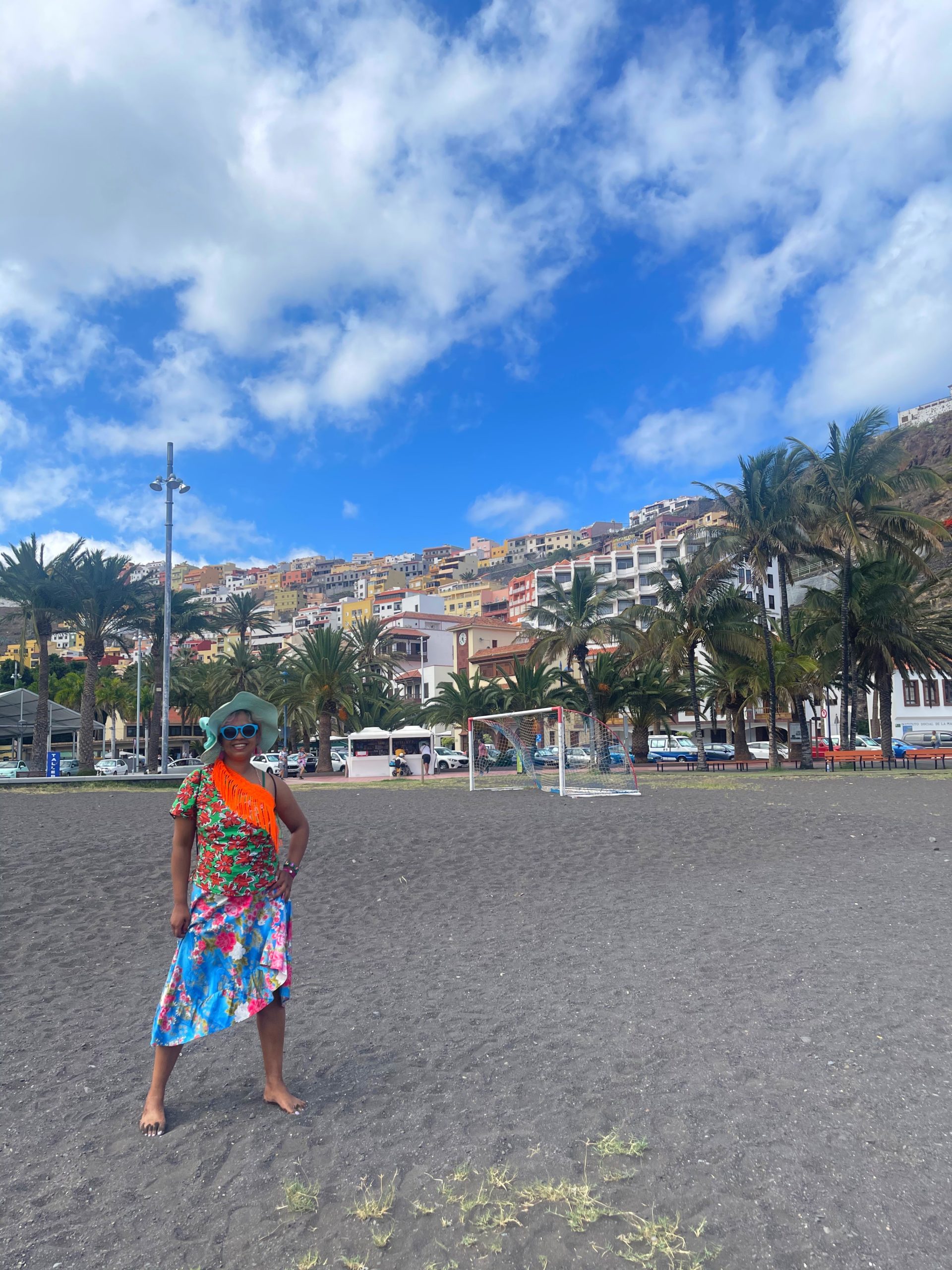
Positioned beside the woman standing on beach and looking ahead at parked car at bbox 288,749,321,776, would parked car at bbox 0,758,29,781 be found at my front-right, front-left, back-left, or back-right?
front-left

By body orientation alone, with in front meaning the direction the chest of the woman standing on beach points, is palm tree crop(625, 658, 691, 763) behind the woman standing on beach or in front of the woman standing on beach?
behind

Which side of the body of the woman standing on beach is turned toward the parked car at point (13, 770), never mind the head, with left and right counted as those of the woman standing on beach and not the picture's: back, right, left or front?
back

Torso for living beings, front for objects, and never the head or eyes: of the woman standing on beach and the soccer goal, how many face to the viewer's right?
0

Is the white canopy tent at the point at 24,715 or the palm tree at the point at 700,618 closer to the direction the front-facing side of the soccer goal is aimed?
the white canopy tent

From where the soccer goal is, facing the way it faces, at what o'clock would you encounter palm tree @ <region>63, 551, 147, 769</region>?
The palm tree is roughly at 2 o'clock from the soccer goal.

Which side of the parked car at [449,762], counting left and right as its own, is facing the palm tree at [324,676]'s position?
right

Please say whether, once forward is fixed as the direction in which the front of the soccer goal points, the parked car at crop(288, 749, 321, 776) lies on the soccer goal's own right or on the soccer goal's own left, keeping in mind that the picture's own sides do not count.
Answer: on the soccer goal's own right

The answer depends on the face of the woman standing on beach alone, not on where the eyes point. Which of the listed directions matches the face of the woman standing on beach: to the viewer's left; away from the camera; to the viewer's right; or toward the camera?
toward the camera

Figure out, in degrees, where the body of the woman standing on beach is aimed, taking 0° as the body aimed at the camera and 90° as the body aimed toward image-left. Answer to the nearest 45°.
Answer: approximately 0°

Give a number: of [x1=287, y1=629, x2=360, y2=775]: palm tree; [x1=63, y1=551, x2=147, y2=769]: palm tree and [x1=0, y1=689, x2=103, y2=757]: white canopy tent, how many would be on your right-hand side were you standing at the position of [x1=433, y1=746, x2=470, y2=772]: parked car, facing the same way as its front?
3

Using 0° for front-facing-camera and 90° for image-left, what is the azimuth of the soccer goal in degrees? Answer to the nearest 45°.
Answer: approximately 45°
